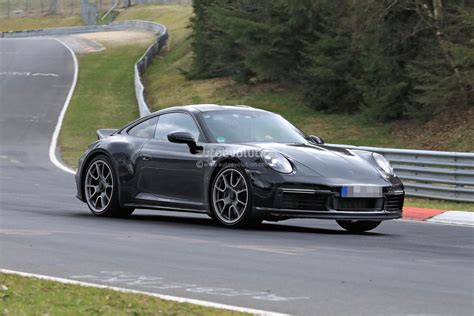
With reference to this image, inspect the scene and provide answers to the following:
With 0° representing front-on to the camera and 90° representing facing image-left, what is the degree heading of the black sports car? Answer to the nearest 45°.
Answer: approximately 315°
